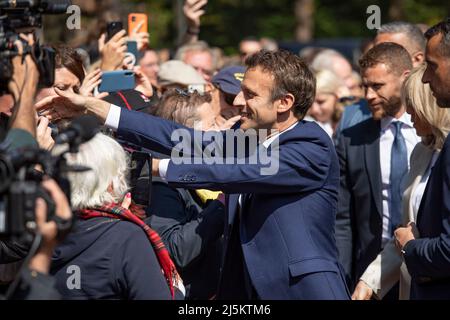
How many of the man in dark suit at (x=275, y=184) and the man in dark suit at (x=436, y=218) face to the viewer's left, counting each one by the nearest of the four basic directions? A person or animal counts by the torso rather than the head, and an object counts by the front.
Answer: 2

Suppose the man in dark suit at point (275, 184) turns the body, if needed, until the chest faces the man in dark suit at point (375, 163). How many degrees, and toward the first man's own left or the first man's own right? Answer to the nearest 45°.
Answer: approximately 135° to the first man's own right

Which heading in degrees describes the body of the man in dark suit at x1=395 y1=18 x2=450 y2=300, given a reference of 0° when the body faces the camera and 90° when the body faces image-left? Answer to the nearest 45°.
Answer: approximately 90°

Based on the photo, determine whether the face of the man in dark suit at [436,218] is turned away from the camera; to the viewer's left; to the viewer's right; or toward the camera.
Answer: to the viewer's left

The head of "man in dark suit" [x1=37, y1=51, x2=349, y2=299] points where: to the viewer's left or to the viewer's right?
to the viewer's left

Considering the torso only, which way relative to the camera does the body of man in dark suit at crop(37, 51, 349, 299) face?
to the viewer's left

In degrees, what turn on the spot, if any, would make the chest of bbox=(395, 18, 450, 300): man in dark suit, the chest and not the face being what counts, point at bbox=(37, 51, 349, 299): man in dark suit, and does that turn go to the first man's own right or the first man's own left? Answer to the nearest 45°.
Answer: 0° — they already face them

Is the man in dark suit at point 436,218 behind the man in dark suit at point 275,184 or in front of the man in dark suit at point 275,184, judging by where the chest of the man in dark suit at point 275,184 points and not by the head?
behind
